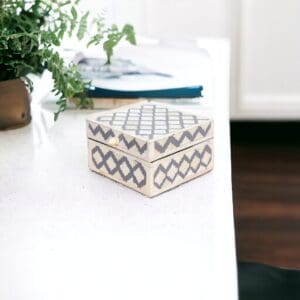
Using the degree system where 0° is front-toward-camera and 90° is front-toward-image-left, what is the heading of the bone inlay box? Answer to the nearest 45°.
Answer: approximately 45°

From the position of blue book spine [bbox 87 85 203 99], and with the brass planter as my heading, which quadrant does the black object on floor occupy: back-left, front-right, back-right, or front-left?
back-left
